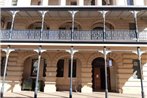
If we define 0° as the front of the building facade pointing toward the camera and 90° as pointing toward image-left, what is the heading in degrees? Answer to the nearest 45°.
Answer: approximately 0°
